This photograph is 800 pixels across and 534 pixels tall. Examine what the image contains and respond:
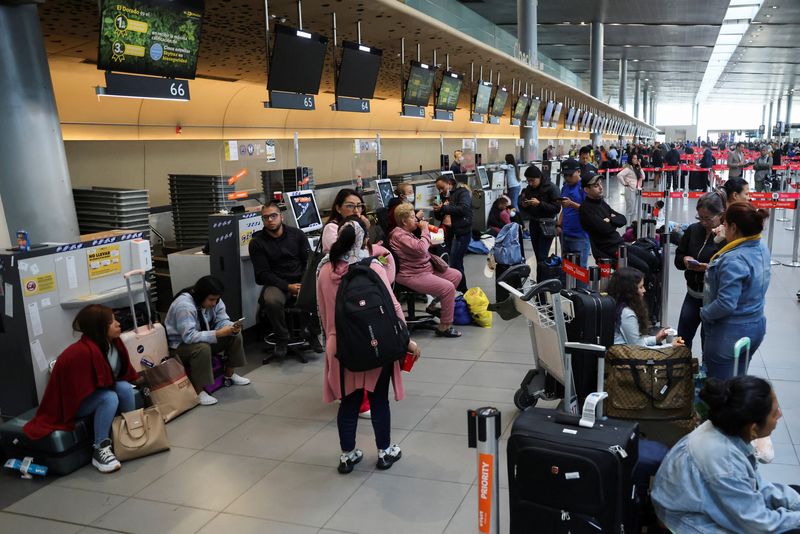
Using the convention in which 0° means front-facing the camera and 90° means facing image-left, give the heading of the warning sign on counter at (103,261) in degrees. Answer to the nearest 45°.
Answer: approximately 315°

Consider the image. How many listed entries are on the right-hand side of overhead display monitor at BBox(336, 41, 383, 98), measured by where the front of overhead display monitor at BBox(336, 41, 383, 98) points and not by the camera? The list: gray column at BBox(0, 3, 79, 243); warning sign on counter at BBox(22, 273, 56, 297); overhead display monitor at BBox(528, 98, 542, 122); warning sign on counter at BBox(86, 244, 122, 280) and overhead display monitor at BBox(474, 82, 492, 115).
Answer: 3

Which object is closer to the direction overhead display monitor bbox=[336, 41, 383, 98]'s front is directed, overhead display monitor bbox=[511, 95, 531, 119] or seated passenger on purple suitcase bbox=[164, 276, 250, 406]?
the seated passenger on purple suitcase

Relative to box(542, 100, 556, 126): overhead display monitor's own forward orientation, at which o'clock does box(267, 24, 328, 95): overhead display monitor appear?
box(267, 24, 328, 95): overhead display monitor is roughly at 2 o'clock from box(542, 100, 556, 126): overhead display monitor.

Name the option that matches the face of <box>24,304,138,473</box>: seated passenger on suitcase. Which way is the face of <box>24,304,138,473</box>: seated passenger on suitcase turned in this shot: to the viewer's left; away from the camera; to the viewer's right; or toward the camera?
to the viewer's right

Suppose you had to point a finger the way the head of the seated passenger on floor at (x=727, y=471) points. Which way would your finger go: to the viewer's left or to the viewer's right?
to the viewer's right

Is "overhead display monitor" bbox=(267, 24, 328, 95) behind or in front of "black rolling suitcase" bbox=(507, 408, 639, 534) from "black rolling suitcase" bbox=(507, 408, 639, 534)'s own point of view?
behind

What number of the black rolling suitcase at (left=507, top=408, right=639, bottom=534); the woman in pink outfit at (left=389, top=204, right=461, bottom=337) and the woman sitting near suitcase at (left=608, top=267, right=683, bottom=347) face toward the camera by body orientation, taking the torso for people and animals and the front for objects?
1

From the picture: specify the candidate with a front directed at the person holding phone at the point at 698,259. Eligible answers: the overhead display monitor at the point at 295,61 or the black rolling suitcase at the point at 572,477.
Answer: the overhead display monitor

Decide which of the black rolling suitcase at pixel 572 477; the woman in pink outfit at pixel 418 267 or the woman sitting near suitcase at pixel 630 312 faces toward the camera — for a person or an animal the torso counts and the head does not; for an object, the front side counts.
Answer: the black rolling suitcase

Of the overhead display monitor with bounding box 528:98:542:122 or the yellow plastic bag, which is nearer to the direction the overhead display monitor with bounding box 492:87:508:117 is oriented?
the yellow plastic bag
